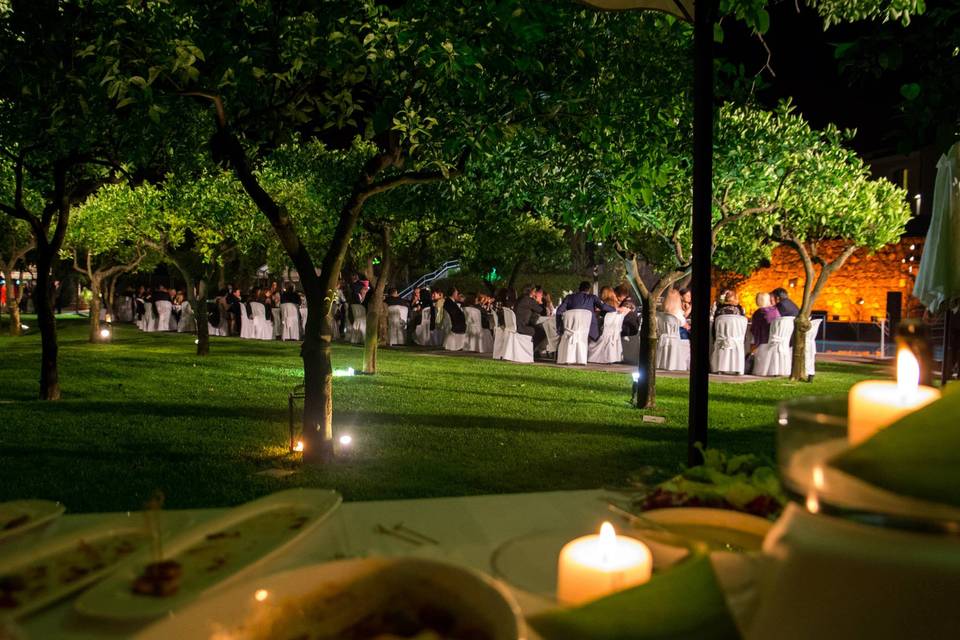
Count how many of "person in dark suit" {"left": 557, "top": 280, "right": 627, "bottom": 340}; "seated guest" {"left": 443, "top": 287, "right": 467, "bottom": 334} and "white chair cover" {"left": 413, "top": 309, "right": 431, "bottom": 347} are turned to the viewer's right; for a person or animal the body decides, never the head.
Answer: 1

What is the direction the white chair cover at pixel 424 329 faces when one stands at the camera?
facing away from the viewer and to the left of the viewer

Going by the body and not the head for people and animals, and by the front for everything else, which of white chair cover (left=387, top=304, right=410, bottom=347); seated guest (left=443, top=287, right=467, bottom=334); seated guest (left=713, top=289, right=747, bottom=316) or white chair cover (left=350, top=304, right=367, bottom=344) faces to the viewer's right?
seated guest (left=443, top=287, right=467, bottom=334)

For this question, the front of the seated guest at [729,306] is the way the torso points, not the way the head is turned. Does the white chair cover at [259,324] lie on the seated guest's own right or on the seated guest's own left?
on the seated guest's own left

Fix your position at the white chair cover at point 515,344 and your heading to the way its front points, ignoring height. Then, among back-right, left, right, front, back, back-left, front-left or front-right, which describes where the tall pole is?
back-right

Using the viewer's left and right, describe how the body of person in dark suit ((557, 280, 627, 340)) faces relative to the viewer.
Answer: facing away from the viewer

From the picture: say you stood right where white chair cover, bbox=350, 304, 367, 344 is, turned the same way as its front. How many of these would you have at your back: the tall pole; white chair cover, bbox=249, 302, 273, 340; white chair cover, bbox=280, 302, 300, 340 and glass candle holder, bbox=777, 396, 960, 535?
2

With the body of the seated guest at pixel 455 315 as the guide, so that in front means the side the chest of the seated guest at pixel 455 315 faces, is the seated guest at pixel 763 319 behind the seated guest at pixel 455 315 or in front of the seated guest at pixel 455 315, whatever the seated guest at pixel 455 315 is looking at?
in front

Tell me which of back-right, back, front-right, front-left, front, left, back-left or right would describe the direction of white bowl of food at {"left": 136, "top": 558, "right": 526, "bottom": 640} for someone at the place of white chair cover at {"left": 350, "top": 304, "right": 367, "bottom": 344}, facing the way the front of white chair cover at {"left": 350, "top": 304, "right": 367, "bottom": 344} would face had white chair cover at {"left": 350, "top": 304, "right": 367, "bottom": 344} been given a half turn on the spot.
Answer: front

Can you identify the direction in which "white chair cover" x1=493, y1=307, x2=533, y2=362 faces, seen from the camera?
facing away from the viewer and to the right of the viewer

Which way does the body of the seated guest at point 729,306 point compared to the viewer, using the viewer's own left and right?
facing away from the viewer

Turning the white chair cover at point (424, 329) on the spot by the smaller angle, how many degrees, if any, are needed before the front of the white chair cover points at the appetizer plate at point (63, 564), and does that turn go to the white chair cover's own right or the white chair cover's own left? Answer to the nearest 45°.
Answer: approximately 135° to the white chair cover's own left

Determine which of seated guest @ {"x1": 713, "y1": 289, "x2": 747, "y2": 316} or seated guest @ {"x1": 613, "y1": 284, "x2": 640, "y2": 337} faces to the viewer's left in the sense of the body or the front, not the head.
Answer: seated guest @ {"x1": 613, "y1": 284, "x2": 640, "y2": 337}

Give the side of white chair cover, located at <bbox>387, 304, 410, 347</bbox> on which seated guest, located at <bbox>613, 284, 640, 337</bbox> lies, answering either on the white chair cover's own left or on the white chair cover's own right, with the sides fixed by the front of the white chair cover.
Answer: on the white chair cover's own right

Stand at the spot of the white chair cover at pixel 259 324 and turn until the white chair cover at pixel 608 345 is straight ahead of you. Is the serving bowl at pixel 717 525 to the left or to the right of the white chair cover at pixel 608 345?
right

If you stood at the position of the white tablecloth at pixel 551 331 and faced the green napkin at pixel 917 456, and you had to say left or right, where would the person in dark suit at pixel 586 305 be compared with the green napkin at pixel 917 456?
left

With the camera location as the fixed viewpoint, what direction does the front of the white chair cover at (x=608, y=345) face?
facing away from the viewer and to the left of the viewer

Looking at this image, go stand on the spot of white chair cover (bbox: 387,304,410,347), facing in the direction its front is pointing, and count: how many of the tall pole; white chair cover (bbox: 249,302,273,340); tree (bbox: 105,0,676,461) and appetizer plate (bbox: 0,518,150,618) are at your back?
3

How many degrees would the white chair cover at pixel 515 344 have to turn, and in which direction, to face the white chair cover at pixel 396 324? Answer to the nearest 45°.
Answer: approximately 90° to its left
